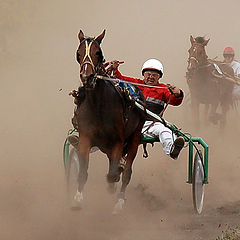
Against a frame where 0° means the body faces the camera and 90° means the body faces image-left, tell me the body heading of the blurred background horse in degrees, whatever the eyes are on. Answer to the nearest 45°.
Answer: approximately 45°

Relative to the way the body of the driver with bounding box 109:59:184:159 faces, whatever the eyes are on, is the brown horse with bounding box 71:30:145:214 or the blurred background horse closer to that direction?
the brown horse

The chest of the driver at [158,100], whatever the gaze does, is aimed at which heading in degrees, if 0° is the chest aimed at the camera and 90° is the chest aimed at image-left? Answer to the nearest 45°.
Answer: approximately 0°

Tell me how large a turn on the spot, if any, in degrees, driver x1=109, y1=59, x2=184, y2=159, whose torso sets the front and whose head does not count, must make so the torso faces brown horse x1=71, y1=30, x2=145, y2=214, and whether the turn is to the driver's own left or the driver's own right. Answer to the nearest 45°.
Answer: approximately 45° to the driver's own right

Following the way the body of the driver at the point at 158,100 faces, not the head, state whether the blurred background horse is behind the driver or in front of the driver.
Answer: behind
